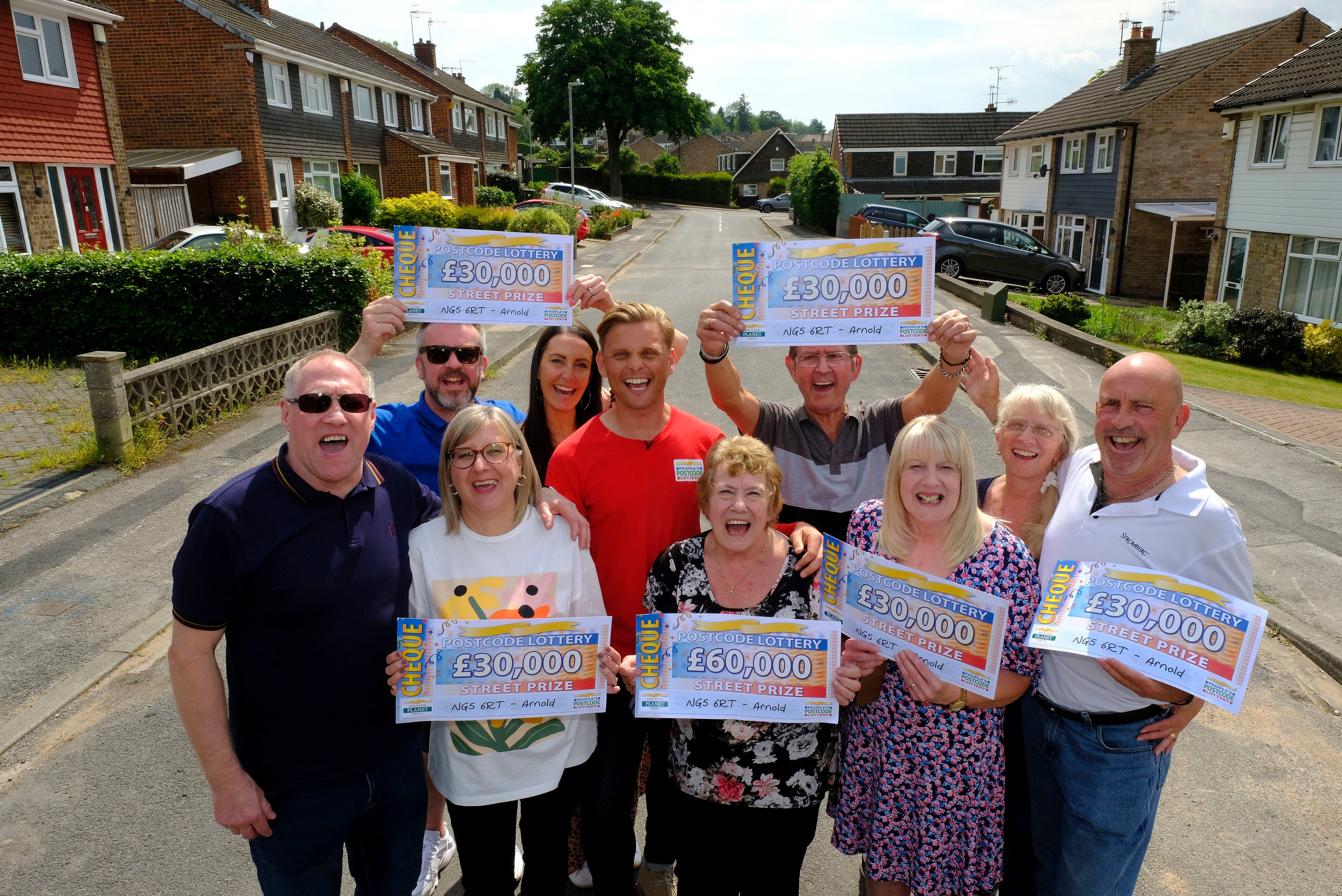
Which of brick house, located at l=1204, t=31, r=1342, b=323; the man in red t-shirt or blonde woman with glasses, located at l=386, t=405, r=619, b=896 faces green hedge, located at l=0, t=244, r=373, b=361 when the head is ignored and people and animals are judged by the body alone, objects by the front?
the brick house

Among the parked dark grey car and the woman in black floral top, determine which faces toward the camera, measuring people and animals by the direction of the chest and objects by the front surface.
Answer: the woman in black floral top

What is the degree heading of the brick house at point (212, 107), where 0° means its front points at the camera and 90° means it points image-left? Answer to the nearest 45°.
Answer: approximately 315°

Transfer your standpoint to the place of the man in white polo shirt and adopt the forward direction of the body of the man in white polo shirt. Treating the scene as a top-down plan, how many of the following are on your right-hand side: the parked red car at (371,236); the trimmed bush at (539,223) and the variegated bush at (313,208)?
3

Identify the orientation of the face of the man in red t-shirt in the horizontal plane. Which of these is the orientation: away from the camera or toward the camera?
toward the camera

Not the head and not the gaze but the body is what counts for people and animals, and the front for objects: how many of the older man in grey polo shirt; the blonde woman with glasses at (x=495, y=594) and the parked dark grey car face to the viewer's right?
1

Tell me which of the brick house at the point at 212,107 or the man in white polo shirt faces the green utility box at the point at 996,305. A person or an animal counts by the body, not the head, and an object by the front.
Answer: the brick house

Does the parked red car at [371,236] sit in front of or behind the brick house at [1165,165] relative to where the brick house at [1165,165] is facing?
in front

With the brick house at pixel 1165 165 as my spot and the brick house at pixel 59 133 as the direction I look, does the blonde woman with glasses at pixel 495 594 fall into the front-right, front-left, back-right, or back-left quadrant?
front-left

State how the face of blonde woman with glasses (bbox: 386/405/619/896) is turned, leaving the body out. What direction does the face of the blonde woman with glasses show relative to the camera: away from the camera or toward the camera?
toward the camera

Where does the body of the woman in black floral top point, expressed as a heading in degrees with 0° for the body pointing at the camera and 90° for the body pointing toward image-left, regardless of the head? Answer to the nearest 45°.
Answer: approximately 0°

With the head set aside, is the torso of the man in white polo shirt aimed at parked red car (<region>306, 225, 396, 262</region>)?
no

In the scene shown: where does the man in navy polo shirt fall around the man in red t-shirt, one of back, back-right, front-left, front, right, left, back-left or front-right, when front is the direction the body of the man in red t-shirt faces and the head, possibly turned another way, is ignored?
front-right

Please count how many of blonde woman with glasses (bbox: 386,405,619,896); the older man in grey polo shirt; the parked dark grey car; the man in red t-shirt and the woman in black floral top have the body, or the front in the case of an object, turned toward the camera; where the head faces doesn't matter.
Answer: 4

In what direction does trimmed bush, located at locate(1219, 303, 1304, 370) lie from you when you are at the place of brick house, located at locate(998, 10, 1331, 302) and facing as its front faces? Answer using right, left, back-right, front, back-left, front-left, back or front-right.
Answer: front-left

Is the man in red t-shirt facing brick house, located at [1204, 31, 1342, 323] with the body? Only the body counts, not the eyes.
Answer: no

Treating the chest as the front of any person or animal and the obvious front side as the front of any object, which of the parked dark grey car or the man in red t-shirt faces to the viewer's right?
the parked dark grey car

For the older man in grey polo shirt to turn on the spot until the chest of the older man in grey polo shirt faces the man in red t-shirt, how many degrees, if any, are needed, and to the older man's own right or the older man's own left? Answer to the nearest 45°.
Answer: approximately 45° to the older man's own right

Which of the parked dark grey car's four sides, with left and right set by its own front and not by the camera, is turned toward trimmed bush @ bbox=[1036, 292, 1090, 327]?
right

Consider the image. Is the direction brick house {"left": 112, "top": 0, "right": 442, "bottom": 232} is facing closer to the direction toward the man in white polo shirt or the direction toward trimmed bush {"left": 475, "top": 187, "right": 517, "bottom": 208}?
the man in white polo shirt

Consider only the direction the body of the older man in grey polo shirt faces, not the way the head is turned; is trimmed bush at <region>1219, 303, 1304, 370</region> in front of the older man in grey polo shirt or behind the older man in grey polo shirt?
behind

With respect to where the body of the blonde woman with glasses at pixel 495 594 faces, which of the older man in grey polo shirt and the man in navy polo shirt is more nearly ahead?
the man in navy polo shirt

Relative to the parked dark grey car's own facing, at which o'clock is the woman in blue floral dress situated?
The woman in blue floral dress is roughly at 3 o'clock from the parked dark grey car.
